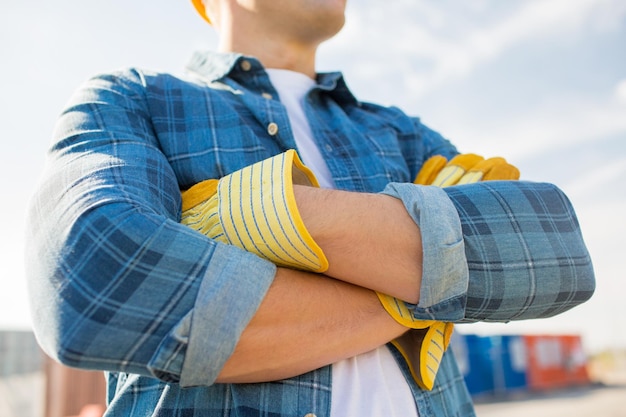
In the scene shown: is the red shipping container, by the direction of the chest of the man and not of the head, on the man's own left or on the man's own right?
on the man's own left

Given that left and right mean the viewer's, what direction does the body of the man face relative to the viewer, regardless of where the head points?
facing the viewer and to the right of the viewer

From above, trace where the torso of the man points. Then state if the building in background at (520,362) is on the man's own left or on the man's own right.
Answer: on the man's own left
